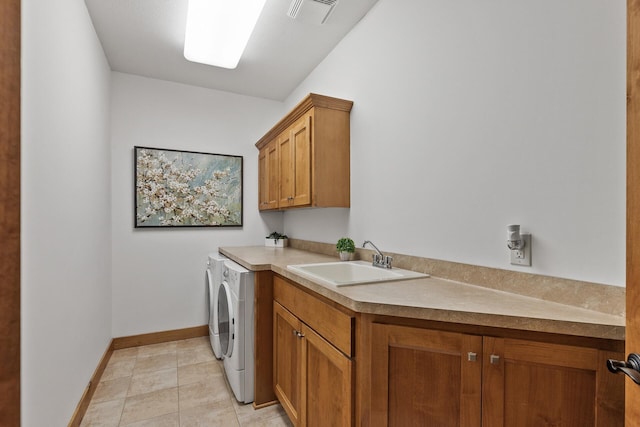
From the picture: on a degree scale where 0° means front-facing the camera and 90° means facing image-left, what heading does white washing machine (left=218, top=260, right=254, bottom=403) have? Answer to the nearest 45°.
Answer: approximately 90°

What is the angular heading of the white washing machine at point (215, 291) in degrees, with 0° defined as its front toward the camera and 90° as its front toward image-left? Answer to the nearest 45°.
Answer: approximately 90°

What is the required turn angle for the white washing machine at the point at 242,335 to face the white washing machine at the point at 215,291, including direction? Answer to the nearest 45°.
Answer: approximately 90° to its right

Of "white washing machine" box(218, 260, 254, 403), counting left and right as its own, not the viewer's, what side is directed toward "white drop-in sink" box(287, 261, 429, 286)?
left

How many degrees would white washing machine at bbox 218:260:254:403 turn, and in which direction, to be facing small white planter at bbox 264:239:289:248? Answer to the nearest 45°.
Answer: approximately 90° to its right

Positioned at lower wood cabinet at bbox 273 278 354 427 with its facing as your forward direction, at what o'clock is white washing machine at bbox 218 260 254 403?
The white washing machine is roughly at 3 o'clock from the lower wood cabinet.

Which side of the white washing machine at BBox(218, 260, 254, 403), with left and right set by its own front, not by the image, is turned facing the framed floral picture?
right

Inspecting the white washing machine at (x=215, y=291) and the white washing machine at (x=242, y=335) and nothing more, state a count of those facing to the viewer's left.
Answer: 2

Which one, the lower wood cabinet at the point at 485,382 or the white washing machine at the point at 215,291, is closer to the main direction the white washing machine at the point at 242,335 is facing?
the white washing machine

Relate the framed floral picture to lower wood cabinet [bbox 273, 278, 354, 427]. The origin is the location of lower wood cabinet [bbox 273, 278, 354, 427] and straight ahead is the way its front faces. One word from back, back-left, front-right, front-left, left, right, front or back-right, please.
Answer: right

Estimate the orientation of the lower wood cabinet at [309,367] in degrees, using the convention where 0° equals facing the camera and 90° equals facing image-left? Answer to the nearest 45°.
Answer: approximately 45°
